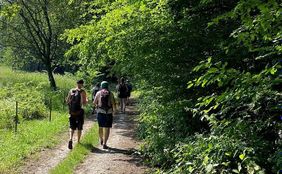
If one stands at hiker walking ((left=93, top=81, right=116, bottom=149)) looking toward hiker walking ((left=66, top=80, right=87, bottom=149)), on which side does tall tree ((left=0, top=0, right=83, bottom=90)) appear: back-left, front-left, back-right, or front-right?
front-right

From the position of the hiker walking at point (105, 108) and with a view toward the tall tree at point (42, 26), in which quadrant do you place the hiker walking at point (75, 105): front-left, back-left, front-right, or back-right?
front-left

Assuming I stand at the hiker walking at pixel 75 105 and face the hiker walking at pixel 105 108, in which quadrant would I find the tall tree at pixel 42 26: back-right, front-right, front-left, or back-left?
back-left

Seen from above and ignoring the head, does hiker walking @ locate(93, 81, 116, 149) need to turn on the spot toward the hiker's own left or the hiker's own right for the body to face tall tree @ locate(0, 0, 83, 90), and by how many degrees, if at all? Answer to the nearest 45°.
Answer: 0° — they already face it

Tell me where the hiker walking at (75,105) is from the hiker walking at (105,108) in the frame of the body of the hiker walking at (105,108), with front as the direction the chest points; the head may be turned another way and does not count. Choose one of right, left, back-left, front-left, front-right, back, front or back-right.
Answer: left

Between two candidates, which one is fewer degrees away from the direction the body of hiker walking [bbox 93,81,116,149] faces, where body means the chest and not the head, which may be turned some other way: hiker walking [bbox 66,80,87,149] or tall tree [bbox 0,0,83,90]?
the tall tree

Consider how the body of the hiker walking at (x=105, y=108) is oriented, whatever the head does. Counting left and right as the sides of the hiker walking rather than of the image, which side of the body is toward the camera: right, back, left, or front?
back
